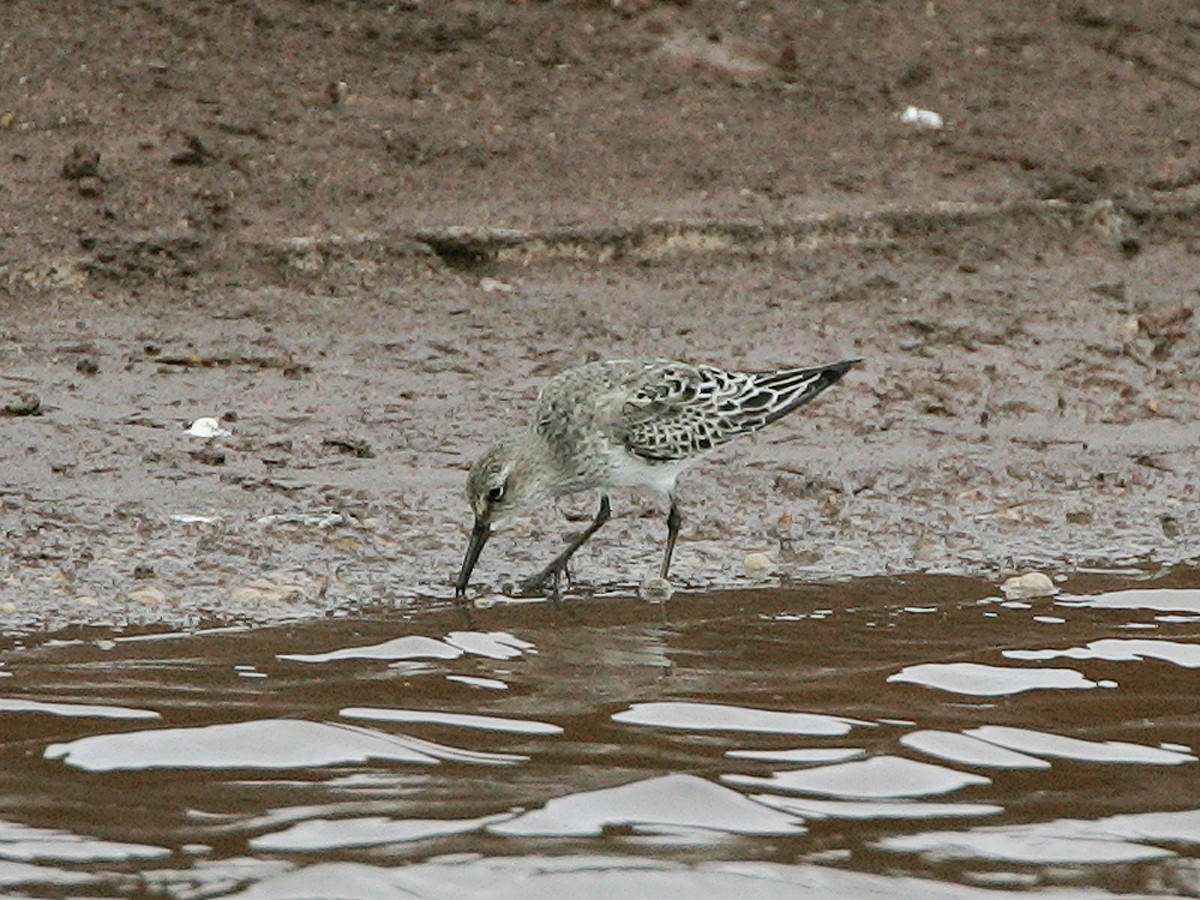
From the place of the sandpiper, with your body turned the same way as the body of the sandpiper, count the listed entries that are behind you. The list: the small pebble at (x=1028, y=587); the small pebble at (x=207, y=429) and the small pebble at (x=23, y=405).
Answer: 1

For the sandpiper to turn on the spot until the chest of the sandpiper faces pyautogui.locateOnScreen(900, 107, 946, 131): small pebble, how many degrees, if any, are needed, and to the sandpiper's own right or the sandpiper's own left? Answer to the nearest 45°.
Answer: approximately 135° to the sandpiper's own right

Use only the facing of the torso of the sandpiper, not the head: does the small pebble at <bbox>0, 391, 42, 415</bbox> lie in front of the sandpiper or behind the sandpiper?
in front

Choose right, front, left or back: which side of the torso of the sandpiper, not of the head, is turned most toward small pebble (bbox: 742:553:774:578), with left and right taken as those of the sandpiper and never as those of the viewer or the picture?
back

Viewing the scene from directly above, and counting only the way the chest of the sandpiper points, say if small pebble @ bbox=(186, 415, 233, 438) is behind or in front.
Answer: in front

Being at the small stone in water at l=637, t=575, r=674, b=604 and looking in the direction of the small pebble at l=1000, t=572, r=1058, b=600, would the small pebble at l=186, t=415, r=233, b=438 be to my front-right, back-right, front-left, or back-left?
back-left

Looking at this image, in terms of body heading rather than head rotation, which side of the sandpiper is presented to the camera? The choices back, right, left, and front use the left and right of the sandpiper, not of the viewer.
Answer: left

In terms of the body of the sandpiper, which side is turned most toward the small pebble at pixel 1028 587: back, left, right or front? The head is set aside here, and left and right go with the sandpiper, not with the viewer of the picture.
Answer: back
